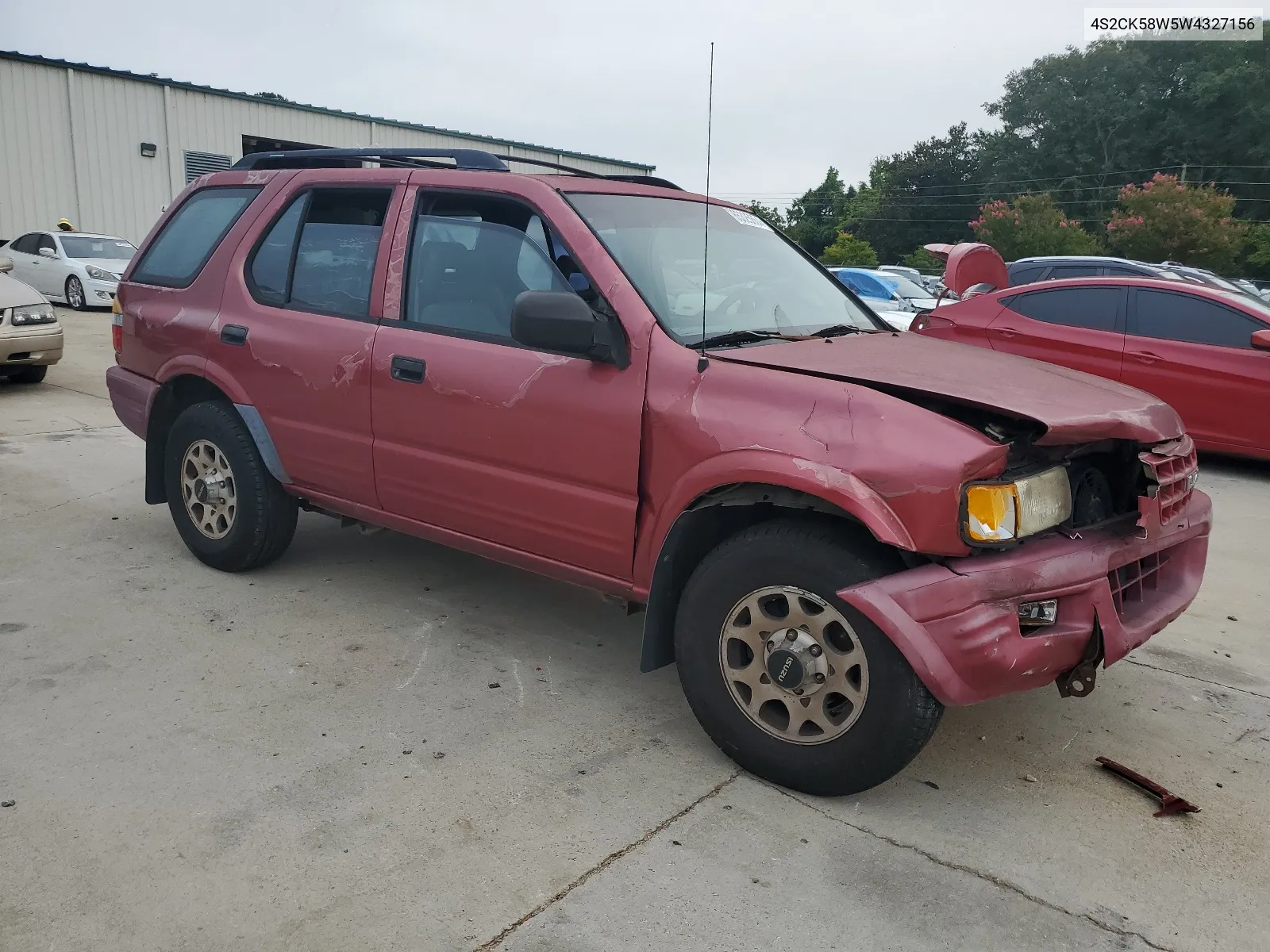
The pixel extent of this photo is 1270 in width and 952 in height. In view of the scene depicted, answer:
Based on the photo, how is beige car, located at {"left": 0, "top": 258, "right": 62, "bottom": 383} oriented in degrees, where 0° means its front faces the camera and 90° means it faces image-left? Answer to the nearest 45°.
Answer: approximately 315°

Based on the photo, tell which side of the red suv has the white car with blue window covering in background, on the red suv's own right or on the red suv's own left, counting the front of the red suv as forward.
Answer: on the red suv's own left

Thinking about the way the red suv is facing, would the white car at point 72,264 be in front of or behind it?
behind

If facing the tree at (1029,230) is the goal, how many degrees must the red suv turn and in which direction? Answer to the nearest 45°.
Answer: approximately 135° to its left

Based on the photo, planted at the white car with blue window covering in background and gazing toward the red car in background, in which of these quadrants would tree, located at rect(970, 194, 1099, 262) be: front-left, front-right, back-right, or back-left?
back-left

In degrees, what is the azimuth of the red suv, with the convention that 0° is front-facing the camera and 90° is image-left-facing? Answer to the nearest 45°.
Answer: approximately 315°
